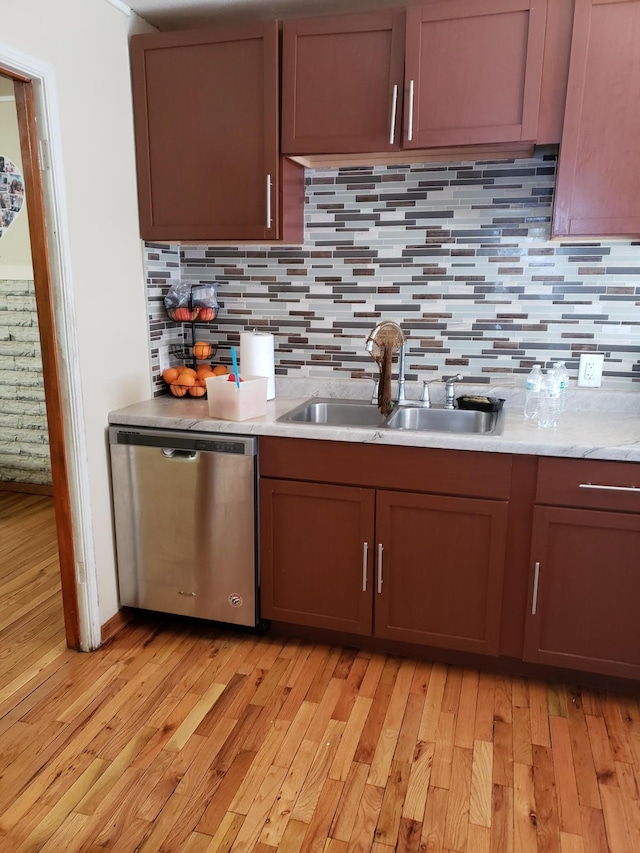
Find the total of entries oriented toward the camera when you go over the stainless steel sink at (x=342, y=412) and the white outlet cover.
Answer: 2

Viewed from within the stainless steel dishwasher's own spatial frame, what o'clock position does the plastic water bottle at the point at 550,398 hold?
The plastic water bottle is roughly at 8 o'clock from the stainless steel dishwasher.

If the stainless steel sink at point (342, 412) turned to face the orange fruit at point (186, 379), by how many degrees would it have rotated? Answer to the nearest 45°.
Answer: approximately 90° to its right

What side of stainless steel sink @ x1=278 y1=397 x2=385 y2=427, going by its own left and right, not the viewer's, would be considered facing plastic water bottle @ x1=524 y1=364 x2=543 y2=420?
left

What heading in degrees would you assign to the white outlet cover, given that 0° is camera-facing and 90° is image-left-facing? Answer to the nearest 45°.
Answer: approximately 0°

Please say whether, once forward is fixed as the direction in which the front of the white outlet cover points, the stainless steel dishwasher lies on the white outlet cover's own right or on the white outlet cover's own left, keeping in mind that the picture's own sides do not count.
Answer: on the white outlet cover's own right

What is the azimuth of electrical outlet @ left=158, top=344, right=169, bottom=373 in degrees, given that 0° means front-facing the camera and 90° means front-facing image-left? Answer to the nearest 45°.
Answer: approximately 315°
